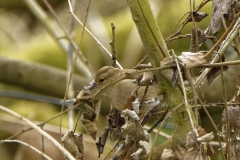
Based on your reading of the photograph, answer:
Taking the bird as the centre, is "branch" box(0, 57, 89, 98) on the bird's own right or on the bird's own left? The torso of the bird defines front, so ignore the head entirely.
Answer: on the bird's own right

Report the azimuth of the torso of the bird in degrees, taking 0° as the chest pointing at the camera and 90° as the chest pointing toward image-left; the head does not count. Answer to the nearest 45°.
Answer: approximately 90°
